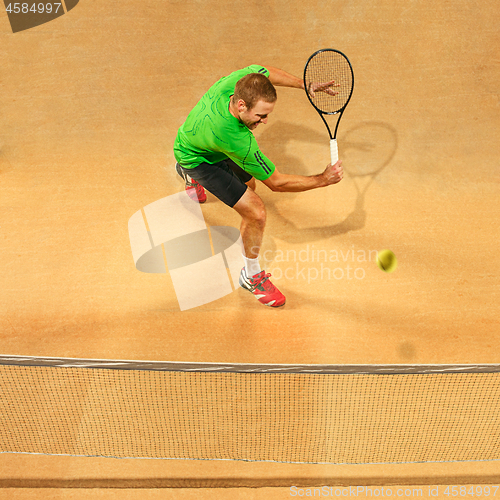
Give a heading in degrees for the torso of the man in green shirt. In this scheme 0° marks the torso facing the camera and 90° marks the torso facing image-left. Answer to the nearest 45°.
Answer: approximately 315°

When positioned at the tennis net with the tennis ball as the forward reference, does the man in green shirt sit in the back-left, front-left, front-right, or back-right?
front-left

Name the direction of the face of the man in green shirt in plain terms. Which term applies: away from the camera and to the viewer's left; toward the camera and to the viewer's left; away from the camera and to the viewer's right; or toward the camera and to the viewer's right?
toward the camera and to the viewer's right
